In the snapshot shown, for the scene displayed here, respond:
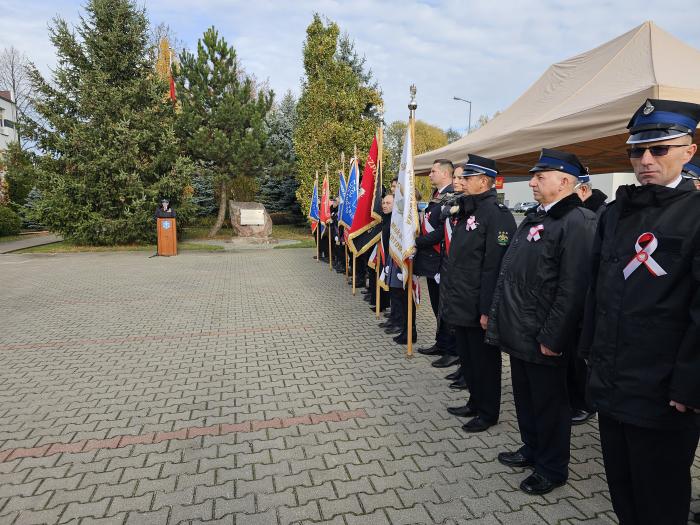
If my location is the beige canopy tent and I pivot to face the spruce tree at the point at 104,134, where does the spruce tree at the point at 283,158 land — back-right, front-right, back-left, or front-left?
front-right

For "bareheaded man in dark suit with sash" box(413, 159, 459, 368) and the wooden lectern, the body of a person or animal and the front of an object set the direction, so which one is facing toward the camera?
the wooden lectern

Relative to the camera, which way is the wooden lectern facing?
toward the camera

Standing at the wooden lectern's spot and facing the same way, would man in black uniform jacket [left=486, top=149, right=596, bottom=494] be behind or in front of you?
in front

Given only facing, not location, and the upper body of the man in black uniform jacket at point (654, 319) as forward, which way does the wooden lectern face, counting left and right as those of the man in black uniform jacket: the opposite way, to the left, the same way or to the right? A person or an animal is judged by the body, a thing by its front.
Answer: to the left

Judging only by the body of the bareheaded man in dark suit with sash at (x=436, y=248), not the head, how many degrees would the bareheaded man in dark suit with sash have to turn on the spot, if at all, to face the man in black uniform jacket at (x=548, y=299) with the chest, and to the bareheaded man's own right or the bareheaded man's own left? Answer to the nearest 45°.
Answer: approximately 90° to the bareheaded man's own left

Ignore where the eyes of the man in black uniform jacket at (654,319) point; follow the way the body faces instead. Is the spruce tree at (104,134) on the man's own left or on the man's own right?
on the man's own right

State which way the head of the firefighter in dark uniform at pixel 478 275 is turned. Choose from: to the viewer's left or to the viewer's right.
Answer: to the viewer's left

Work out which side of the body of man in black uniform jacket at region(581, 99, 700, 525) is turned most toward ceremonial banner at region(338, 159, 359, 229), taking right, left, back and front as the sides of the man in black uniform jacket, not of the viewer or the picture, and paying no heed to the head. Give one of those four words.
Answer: right

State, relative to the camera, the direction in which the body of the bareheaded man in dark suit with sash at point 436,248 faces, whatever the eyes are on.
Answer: to the viewer's left

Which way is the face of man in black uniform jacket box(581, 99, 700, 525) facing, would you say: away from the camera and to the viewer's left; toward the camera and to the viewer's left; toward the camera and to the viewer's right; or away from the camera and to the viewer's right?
toward the camera and to the viewer's left

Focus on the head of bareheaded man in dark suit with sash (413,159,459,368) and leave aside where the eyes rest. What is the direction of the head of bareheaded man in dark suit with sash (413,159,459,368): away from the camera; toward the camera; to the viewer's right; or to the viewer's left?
to the viewer's left

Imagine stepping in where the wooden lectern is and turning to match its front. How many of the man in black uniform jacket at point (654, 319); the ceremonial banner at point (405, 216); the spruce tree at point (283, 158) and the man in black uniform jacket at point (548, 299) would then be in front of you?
3

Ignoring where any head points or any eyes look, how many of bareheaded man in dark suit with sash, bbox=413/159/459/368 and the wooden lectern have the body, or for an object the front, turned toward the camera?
1
